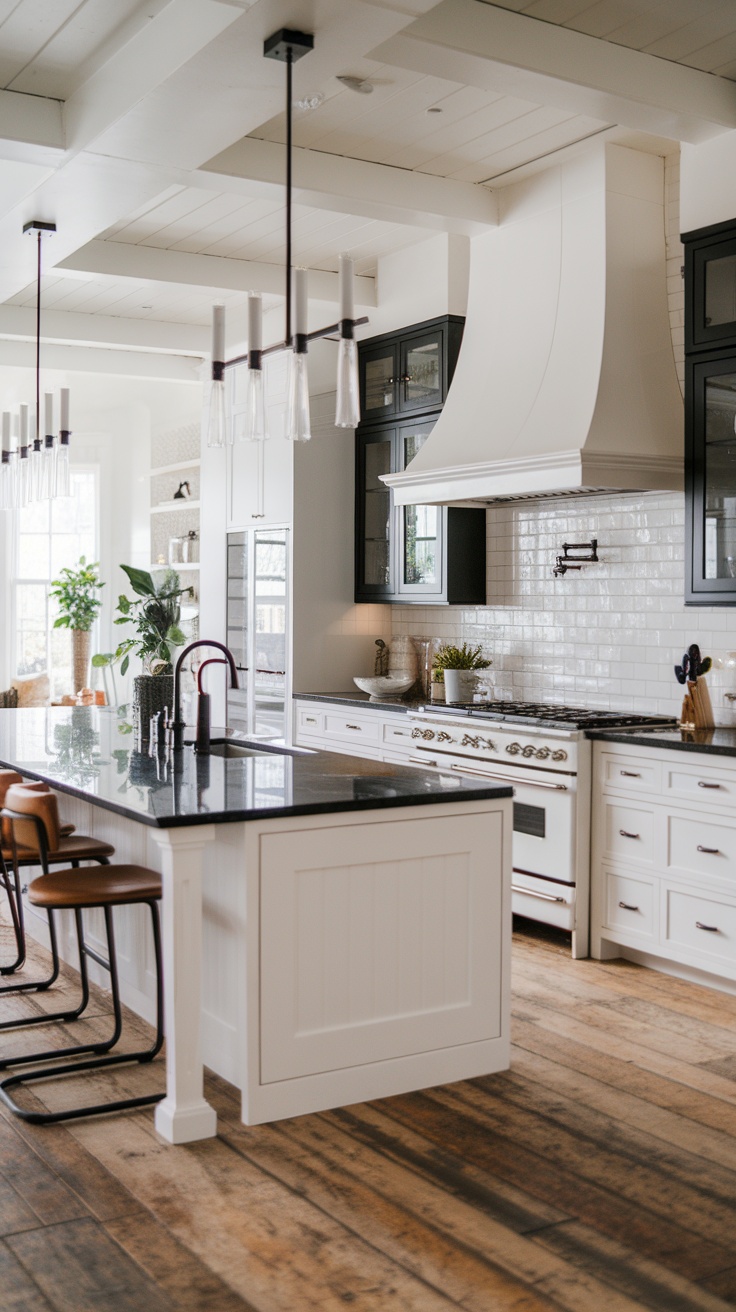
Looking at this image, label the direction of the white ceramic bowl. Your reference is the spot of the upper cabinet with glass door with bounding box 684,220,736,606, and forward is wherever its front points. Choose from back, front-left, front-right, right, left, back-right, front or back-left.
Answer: right

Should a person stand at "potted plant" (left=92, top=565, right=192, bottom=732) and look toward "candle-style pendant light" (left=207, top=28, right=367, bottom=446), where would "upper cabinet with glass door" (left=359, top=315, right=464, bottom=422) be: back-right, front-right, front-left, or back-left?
front-left

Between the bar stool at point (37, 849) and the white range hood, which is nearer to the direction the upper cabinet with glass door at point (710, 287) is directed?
the bar stool

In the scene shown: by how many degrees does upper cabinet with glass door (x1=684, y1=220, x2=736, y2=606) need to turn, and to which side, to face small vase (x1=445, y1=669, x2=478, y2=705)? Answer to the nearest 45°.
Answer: approximately 90° to its right

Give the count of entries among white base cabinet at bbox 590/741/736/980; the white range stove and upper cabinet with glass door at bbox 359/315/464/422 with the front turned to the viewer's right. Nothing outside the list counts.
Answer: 0

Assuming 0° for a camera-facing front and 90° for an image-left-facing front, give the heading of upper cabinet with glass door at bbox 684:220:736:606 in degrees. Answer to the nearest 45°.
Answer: approximately 45°

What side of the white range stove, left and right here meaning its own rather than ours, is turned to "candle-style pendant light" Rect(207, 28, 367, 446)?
front

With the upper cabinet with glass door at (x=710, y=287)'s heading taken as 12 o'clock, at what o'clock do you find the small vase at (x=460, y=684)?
The small vase is roughly at 3 o'clock from the upper cabinet with glass door.

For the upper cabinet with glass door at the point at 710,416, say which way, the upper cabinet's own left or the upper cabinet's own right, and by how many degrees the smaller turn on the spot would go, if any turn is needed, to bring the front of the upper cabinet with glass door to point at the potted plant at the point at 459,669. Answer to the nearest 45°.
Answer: approximately 90° to the upper cabinet's own right

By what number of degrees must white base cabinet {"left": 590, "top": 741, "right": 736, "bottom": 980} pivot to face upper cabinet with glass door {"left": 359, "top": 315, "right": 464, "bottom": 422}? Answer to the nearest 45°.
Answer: approximately 90° to its right

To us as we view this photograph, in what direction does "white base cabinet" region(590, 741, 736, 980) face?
facing the viewer and to the left of the viewer

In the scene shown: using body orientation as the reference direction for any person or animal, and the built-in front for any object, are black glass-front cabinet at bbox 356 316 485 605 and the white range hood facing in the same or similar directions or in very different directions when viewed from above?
same or similar directions

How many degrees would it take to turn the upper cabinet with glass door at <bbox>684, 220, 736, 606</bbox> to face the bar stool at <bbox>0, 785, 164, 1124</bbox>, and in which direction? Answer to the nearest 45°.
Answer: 0° — it already faces it

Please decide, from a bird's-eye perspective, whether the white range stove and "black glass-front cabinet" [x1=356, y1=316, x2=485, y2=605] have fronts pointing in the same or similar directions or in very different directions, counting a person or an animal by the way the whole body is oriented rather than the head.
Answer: same or similar directions

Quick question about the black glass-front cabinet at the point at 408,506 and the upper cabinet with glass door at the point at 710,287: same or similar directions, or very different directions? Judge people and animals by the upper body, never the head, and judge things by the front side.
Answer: same or similar directions

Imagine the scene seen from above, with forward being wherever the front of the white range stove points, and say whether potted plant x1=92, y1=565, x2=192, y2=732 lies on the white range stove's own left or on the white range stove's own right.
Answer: on the white range stove's own right
